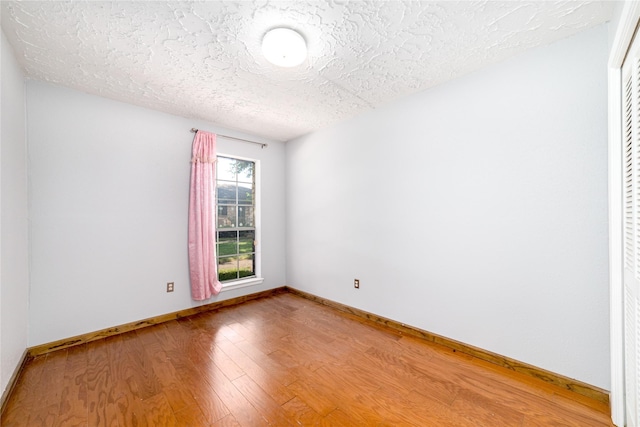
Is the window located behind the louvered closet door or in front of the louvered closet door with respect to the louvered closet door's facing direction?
in front

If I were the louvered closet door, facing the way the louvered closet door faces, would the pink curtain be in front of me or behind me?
in front

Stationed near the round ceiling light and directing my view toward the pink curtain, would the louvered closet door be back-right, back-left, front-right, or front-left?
back-right

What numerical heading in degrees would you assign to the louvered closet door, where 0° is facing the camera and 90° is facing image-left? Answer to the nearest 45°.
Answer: approximately 90°
